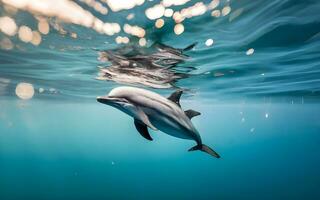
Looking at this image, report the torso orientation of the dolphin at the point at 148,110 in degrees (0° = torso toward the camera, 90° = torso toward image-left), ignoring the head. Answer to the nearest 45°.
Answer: approximately 90°
